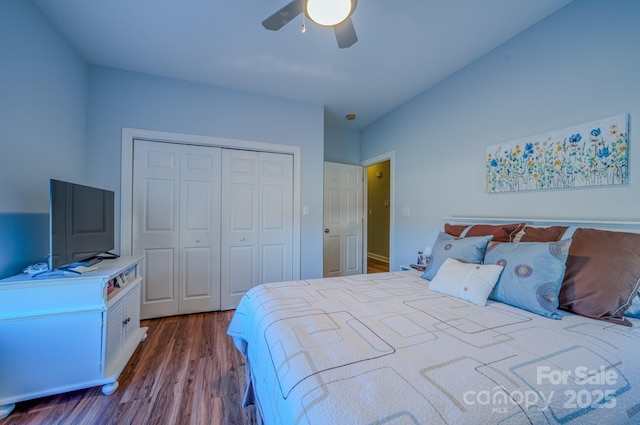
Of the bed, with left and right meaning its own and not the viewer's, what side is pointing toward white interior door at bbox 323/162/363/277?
right

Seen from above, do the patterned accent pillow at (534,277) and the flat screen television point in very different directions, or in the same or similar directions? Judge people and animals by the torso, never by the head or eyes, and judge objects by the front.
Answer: very different directions

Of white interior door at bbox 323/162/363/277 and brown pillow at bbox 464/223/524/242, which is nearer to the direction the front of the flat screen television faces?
the brown pillow

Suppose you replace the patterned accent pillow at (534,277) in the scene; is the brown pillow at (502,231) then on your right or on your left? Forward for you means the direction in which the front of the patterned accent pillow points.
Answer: on your right

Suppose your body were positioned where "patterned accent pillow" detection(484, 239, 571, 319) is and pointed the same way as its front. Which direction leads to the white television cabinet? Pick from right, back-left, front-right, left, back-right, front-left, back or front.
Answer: front

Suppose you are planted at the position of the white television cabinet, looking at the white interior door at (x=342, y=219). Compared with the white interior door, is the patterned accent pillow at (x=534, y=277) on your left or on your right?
right

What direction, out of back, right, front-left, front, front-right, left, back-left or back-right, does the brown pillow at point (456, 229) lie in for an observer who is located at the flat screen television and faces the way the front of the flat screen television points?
front

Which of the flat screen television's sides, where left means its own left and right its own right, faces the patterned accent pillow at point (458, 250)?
front

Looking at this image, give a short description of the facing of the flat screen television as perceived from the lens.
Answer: facing the viewer and to the right of the viewer

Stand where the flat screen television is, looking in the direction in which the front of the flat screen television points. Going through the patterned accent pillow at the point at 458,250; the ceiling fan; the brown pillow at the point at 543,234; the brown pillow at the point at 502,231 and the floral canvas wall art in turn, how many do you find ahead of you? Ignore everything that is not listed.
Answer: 5

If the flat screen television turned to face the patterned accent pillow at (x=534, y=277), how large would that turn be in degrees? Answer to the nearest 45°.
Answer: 0° — it already faces it

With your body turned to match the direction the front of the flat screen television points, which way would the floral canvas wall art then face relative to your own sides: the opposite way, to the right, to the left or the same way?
the opposite way

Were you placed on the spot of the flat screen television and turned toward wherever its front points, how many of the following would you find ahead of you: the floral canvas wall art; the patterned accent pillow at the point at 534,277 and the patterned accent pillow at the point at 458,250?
3

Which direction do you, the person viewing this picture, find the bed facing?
facing the viewer and to the left of the viewer

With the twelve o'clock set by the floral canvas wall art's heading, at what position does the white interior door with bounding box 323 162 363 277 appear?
The white interior door is roughly at 2 o'clock from the floral canvas wall art.

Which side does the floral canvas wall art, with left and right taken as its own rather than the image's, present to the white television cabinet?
front

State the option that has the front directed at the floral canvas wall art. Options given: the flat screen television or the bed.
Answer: the flat screen television

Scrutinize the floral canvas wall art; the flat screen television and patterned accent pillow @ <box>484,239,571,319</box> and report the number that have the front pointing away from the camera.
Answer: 0
